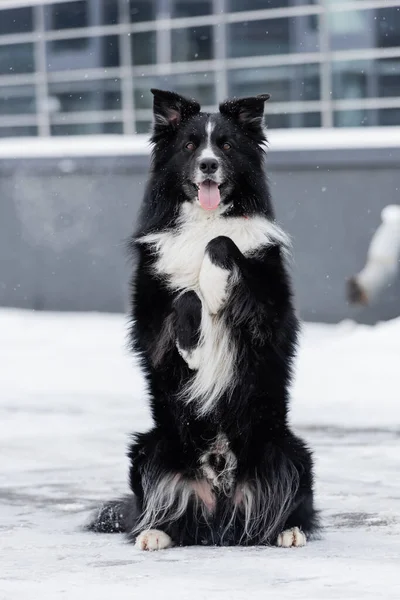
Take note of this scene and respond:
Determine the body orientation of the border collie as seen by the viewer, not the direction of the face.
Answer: toward the camera
